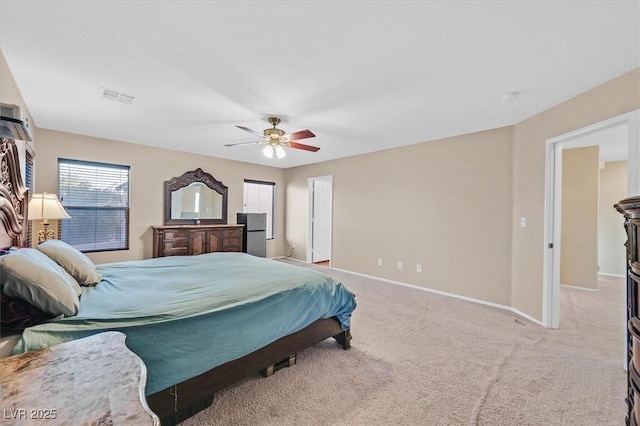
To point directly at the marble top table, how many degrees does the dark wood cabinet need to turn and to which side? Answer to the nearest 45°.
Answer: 0° — it already faces it

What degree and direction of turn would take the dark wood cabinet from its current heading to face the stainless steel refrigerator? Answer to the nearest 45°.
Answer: approximately 45° to its right

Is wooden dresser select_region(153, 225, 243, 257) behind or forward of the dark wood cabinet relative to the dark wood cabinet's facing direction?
forward

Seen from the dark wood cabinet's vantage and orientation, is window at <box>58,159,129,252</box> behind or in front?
in front

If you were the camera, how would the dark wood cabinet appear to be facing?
facing the viewer and to the left of the viewer

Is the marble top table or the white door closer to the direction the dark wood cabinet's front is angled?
the marble top table

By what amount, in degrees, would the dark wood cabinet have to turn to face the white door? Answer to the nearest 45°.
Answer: approximately 90° to its right

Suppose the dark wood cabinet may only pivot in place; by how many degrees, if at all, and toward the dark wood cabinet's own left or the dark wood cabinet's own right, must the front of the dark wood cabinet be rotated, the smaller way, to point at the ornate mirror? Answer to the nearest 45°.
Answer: approximately 45° to the dark wood cabinet's own right
